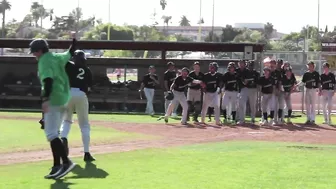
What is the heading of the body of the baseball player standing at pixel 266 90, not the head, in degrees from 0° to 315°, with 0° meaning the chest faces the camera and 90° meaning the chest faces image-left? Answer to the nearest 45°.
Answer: approximately 0°

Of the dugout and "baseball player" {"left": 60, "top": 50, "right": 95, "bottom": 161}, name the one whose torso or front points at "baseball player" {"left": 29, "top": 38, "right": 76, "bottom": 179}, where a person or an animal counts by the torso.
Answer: the dugout

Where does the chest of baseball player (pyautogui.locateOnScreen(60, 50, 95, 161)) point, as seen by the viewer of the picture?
away from the camera

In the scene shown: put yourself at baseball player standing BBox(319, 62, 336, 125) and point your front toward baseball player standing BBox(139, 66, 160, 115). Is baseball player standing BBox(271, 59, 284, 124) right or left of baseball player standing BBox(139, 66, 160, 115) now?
left

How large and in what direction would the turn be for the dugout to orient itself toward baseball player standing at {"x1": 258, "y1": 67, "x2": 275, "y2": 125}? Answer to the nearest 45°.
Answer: approximately 45° to its left

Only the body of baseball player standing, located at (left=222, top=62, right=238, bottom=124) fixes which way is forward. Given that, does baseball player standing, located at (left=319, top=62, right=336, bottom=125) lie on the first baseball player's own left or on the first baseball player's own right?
on the first baseball player's own left

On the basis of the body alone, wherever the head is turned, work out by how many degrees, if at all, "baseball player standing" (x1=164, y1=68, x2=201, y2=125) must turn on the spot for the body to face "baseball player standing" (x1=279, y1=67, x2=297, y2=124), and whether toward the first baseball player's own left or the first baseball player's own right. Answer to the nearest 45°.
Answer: approximately 90° to the first baseball player's own left
